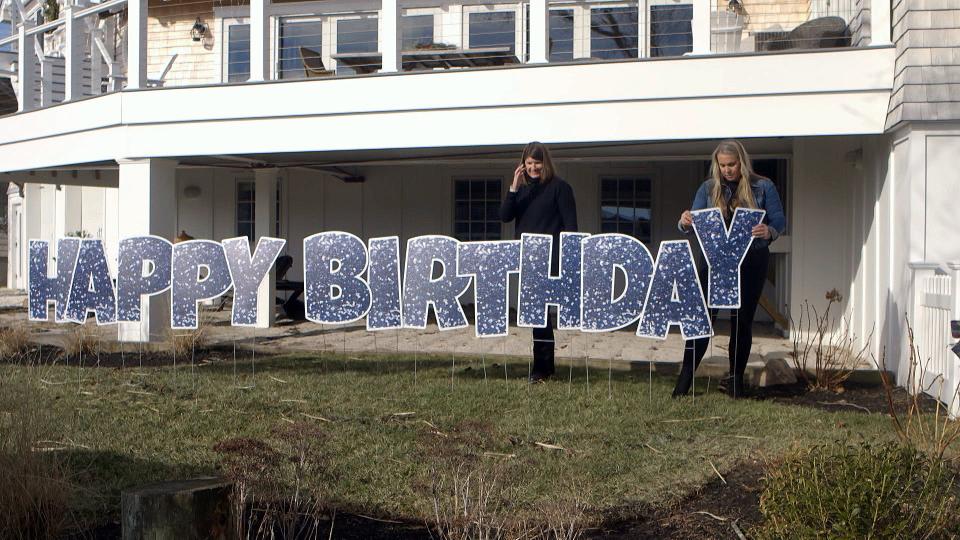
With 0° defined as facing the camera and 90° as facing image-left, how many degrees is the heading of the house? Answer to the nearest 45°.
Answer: approximately 0°

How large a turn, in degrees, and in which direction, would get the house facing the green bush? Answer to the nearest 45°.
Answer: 0° — it already faces it

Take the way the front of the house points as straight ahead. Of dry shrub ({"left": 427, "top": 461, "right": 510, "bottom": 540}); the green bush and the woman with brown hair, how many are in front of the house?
3

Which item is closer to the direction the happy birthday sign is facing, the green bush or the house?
the green bush

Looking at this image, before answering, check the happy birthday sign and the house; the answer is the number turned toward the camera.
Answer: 2

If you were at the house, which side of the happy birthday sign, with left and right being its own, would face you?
back

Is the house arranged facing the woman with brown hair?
yes

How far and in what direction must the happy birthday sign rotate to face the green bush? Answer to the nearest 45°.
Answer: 0° — it already faces it
